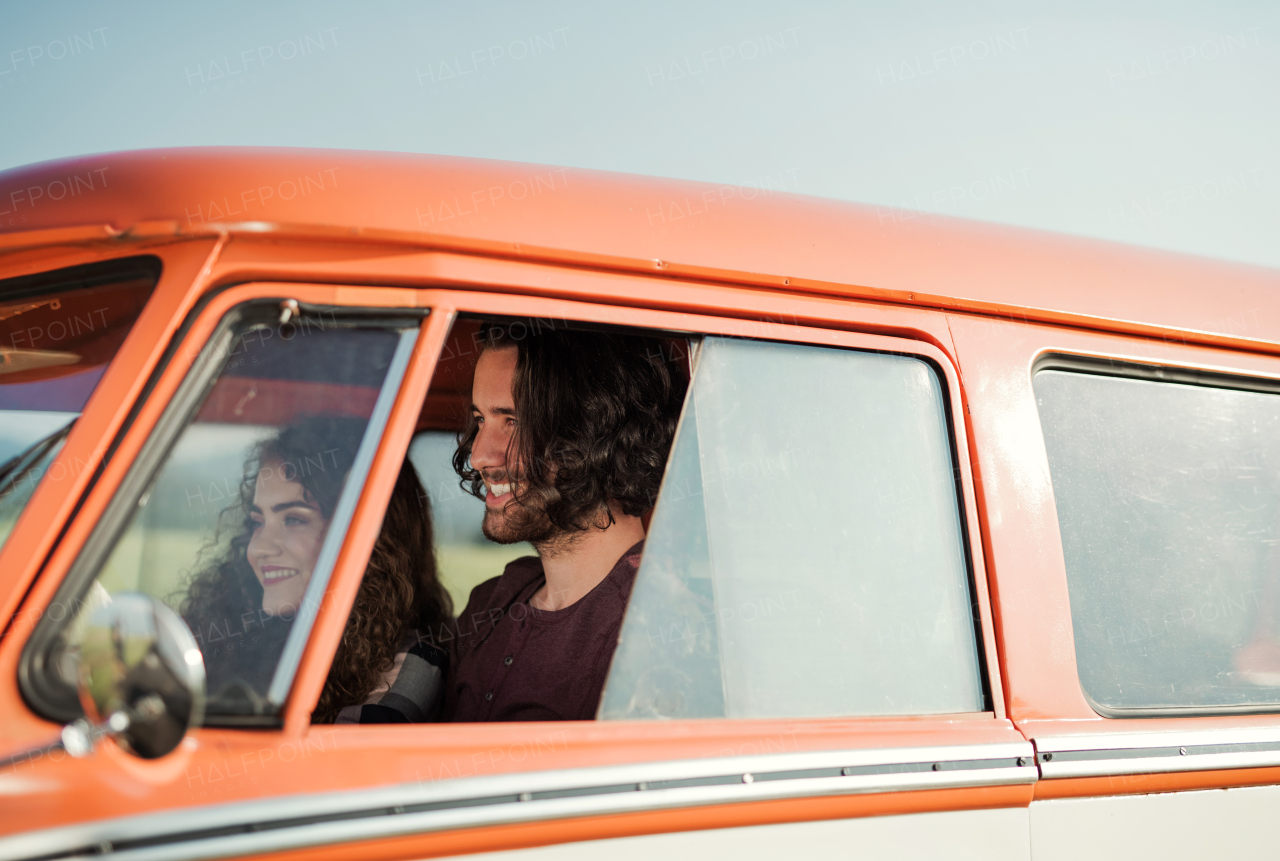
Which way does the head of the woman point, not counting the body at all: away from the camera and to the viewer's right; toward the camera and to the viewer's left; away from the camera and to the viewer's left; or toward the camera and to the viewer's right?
toward the camera and to the viewer's left

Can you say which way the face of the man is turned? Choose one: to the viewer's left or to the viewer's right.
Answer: to the viewer's left

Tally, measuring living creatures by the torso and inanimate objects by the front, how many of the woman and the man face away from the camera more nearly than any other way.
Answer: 0

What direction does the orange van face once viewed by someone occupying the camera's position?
facing the viewer and to the left of the viewer
